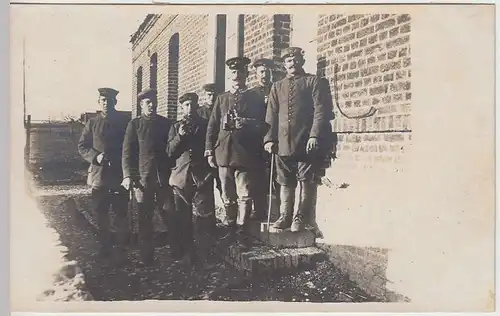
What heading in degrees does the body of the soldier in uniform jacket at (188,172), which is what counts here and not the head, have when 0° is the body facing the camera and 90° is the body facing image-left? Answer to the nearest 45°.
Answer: approximately 0°

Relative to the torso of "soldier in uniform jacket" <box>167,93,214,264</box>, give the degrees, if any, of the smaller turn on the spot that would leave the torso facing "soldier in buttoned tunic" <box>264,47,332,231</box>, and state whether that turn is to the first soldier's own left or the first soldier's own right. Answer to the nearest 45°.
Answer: approximately 90° to the first soldier's own left

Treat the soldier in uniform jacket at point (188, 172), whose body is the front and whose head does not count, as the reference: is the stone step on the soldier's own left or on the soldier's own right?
on the soldier's own left
